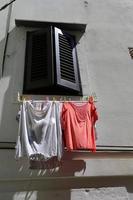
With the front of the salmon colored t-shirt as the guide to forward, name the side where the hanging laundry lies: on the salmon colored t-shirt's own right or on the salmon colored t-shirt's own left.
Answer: on the salmon colored t-shirt's own right

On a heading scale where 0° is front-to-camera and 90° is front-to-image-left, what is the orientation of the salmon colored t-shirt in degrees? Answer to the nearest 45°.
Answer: approximately 0°
